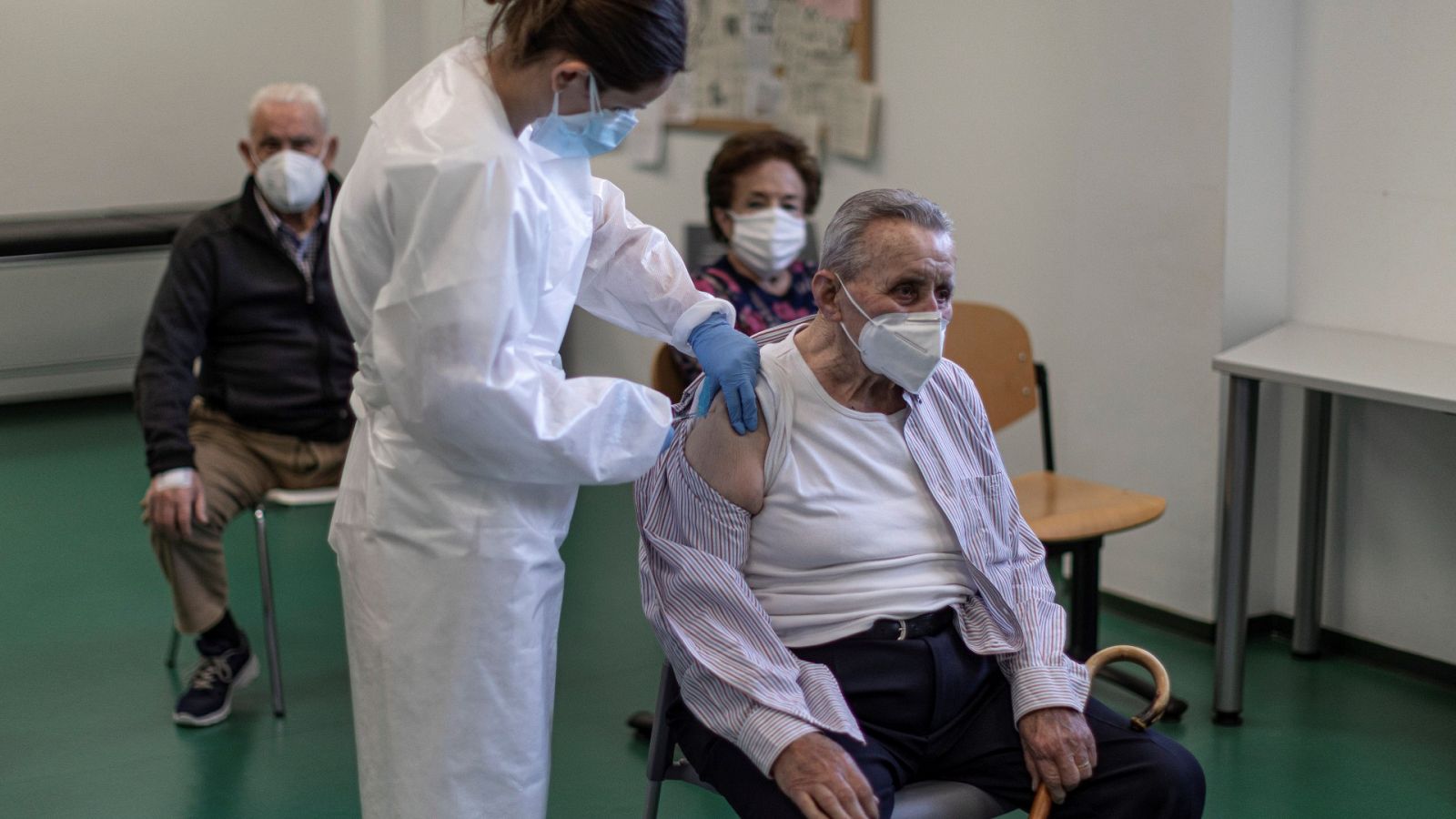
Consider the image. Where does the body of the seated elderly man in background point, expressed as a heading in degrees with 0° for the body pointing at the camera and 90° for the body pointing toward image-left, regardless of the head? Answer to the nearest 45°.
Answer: approximately 0°

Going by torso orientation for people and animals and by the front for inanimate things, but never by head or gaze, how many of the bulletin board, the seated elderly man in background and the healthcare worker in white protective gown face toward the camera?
2

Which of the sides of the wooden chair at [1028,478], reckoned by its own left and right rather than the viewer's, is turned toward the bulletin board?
back

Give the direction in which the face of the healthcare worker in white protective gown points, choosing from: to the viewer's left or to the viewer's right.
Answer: to the viewer's right

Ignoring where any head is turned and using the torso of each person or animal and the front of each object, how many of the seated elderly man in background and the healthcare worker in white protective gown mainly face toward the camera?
1

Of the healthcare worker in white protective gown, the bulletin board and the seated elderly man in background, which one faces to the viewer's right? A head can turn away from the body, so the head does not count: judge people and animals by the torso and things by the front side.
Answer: the healthcare worker in white protective gown

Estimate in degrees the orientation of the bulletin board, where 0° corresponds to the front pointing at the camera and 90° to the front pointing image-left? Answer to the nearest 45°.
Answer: approximately 0°

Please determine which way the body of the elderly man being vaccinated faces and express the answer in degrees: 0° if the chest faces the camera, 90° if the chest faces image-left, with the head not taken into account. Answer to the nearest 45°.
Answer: approximately 315°

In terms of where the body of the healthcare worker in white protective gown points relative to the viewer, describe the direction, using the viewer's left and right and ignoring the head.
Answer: facing to the right of the viewer

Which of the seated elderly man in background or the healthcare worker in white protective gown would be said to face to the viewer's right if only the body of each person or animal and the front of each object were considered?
the healthcare worker in white protective gown
